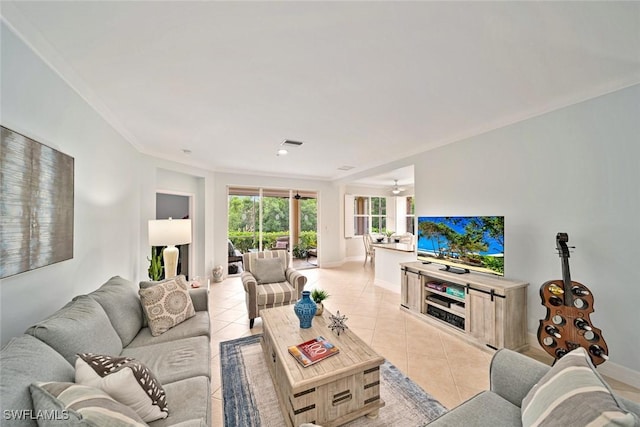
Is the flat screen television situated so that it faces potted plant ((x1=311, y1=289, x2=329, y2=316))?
yes

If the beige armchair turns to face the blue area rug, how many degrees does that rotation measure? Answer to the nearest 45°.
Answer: approximately 45° to its right

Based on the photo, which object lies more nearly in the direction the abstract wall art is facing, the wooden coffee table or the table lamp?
the wooden coffee table

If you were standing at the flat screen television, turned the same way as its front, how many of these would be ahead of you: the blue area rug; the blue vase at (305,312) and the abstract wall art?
3

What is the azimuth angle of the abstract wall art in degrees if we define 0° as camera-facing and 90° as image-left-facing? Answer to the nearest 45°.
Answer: approximately 315°

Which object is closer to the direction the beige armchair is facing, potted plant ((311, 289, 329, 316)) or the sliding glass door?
the potted plant
